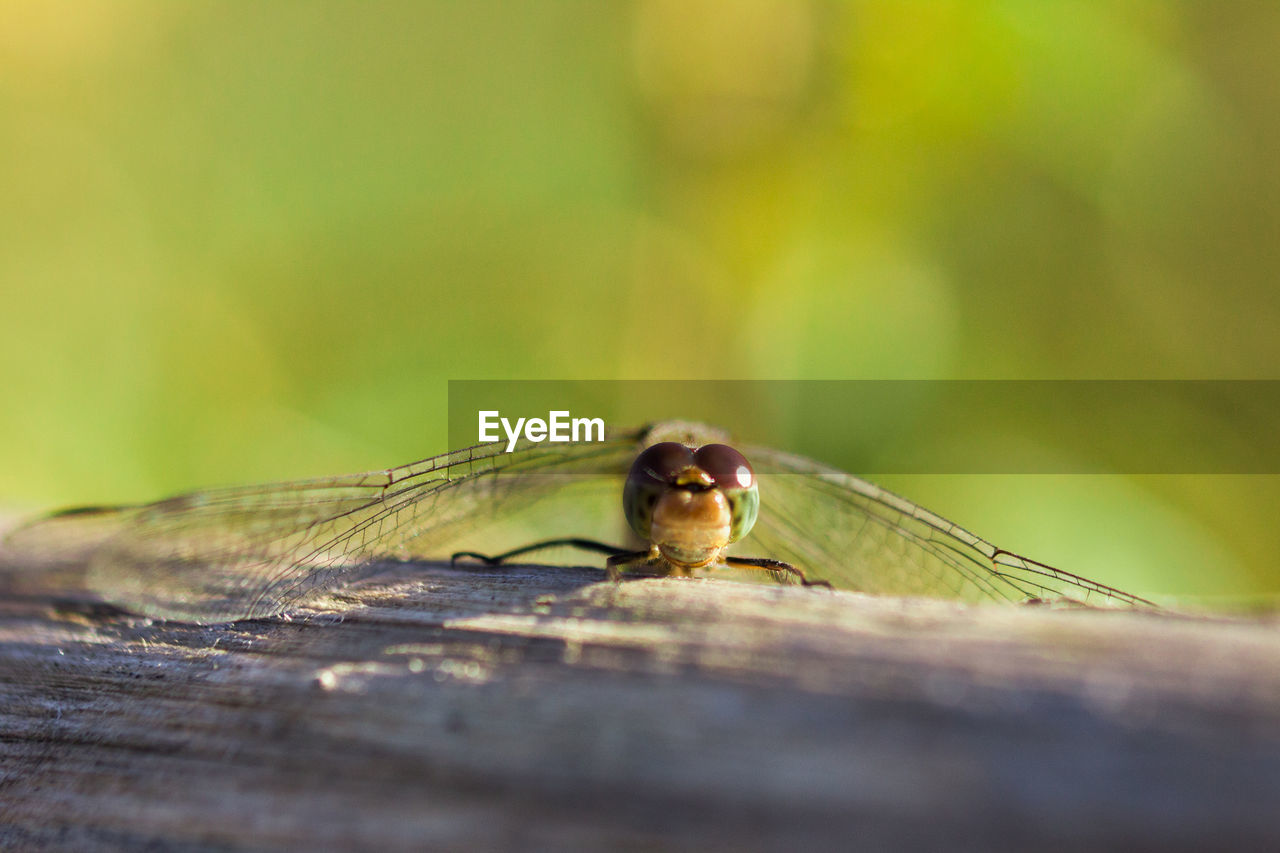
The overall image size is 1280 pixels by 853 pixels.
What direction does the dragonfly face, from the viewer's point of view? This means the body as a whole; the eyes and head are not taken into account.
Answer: toward the camera
